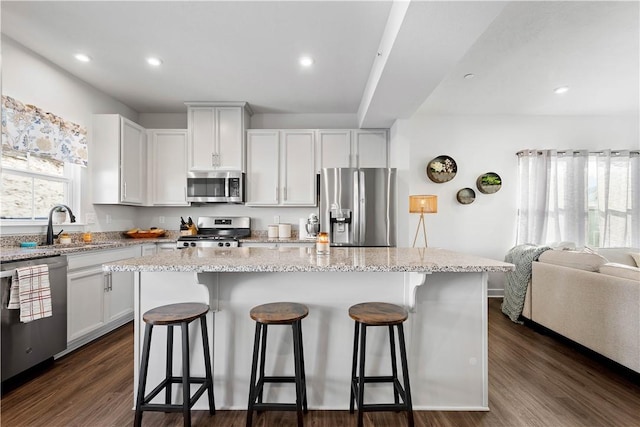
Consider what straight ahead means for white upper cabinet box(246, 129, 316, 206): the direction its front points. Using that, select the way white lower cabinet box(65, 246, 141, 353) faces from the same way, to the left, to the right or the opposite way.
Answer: to the left

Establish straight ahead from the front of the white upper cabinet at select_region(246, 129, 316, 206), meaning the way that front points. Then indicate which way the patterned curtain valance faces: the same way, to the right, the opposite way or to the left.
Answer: to the left

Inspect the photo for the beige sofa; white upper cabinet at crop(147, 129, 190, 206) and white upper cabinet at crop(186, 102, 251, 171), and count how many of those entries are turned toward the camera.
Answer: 2

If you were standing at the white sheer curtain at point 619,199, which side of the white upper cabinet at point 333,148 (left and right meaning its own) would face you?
left

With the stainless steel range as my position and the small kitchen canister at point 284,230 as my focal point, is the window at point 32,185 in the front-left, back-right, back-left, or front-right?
back-right

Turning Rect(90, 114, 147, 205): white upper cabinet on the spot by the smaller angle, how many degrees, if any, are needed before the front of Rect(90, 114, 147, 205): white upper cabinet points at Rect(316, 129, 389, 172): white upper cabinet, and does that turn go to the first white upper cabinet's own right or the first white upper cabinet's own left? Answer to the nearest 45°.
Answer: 0° — it already faces it

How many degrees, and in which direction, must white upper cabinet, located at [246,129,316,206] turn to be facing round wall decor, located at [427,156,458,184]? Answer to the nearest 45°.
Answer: approximately 90° to its left

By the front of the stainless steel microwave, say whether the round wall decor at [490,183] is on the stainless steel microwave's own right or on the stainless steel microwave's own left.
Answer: on the stainless steel microwave's own left

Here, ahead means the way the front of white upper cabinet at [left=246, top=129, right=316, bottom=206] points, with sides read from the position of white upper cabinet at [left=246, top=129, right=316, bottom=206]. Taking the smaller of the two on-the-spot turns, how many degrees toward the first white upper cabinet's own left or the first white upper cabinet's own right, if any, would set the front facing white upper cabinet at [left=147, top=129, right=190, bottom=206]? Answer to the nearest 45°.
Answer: approximately 90° to the first white upper cabinet's own right

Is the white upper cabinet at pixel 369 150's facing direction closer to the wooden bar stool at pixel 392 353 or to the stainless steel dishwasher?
the wooden bar stool

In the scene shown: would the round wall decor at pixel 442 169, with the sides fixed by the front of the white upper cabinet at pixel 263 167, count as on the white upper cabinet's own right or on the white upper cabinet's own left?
on the white upper cabinet's own left
